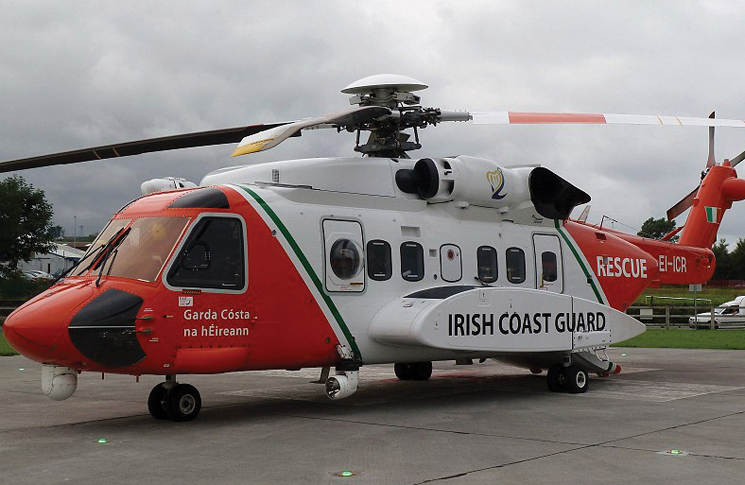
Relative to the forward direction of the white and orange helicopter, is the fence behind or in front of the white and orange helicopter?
behind

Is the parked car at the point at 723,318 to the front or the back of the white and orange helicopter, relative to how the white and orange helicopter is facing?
to the back

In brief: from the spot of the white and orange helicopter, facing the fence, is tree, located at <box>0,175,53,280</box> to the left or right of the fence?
left

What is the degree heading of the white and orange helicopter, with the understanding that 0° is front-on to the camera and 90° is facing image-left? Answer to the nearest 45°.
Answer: approximately 45°

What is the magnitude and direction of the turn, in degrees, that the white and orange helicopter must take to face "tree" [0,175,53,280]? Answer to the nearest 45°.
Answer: approximately 90° to its right
